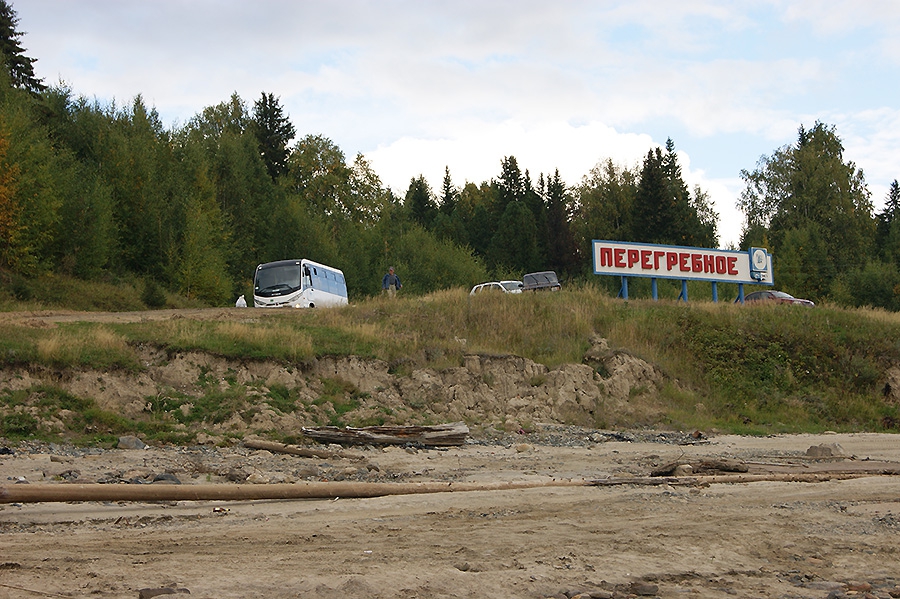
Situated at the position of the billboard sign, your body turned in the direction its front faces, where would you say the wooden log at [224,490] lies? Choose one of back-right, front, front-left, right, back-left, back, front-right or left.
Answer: front-right

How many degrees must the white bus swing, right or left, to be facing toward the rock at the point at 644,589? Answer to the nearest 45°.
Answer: approximately 45° to its left

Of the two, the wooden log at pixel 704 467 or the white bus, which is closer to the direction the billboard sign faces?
the wooden log

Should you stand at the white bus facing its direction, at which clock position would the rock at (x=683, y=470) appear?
The rock is roughly at 10 o'clock from the white bus.

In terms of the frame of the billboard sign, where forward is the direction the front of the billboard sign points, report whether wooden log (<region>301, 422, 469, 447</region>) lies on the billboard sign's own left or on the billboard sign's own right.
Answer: on the billboard sign's own right

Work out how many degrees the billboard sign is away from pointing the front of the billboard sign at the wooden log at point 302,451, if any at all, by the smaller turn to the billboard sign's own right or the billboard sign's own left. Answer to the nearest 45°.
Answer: approximately 45° to the billboard sign's own right

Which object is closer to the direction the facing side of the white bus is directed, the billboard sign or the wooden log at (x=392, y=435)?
the wooden log

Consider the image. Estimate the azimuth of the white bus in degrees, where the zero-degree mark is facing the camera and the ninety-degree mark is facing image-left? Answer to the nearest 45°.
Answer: approximately 45°

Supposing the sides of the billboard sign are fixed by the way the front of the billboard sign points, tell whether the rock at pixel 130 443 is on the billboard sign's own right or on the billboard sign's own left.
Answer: on the billboard sign's own right

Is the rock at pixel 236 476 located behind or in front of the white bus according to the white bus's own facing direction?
in front

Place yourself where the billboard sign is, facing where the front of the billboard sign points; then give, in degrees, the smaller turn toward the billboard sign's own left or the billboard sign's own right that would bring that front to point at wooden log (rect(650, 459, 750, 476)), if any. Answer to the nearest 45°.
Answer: approximately 45° to the billboard sign's own right

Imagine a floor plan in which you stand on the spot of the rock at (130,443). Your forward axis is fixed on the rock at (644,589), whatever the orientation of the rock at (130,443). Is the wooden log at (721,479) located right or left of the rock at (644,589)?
left

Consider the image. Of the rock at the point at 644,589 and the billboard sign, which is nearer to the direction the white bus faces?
the rock
